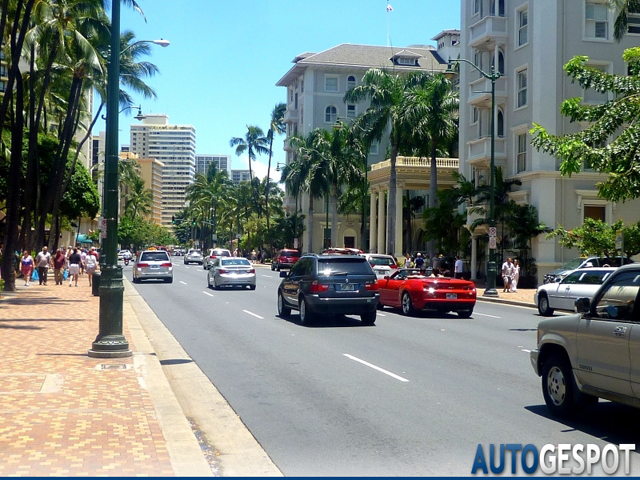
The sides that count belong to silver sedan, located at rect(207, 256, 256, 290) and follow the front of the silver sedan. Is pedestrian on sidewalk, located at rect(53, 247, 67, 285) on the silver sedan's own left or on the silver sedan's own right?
on the silver sedan's own left

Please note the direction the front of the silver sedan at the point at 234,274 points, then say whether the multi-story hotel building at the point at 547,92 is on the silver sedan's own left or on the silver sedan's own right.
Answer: on the silver sedan's own right

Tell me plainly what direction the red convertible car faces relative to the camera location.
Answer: facing away from the viewer and to the left of the viewer

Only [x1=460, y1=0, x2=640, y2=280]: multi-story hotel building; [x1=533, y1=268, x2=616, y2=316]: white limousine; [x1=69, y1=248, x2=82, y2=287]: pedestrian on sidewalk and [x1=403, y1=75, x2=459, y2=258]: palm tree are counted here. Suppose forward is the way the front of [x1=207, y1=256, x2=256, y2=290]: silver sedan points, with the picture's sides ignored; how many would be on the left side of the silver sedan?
1

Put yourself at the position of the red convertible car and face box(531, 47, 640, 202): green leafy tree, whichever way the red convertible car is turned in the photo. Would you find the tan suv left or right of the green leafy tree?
right

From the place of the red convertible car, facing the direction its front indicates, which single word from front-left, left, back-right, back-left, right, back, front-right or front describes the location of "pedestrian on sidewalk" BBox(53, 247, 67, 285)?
front

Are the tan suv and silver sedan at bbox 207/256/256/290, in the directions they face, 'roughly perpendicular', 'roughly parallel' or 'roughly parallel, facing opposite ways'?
roughly parallel

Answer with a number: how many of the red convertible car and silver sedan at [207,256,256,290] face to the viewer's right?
0

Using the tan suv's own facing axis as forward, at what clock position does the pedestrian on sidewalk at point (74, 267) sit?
The pedestrian on sidewalk is roughly at 12 o'clock from the tan suv.

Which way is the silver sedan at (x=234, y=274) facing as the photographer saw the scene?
facing away from the viewer

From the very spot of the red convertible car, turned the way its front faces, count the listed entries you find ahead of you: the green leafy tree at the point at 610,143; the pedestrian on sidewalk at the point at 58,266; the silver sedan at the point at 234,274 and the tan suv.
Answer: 2

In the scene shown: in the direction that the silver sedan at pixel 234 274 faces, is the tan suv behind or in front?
behind
